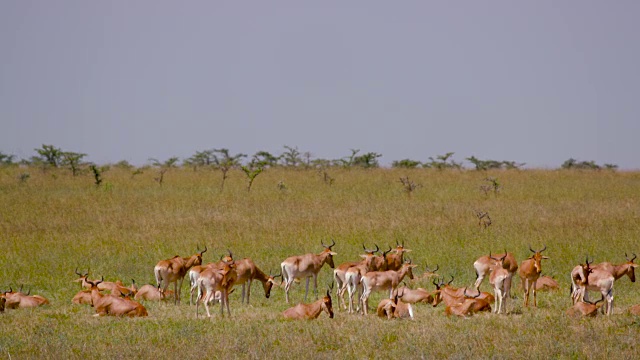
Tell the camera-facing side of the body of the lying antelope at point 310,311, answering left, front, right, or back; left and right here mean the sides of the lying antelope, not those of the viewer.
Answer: right

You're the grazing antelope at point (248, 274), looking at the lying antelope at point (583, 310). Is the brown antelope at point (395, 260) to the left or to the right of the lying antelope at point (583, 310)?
left

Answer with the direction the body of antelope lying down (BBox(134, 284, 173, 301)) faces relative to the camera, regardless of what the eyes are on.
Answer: to the viewer's right

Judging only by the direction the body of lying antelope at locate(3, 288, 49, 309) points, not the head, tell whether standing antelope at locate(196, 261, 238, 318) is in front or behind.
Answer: behind

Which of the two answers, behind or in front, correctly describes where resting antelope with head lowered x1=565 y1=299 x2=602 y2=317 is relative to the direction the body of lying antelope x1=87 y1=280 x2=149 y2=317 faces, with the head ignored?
behind

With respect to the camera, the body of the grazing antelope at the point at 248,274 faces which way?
to the viewer's right

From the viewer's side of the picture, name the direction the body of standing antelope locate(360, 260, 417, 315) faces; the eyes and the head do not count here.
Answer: to the viewer's right

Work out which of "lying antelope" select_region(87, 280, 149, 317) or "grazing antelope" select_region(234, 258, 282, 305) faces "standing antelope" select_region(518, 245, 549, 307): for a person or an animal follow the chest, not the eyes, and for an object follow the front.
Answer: the grazing antelope

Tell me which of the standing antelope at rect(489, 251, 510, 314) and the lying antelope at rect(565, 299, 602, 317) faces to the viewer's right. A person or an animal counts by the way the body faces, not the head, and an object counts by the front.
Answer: the lying antelope

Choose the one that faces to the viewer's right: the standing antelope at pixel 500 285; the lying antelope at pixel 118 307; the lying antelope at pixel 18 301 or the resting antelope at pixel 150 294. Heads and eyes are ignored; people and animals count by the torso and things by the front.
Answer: the resting antelope
